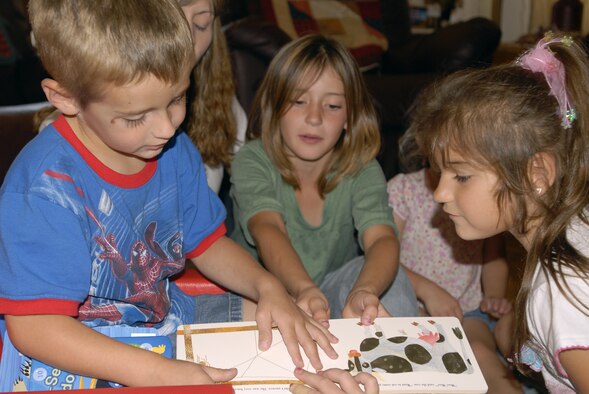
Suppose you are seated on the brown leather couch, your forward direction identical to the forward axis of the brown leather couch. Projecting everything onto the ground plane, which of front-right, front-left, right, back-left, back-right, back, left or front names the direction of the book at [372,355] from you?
front

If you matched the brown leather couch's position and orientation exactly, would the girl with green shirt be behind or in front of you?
in front

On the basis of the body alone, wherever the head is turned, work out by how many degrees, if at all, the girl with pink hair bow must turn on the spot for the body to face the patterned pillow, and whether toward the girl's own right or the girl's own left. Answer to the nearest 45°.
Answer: approximately 90° to the girl's own right

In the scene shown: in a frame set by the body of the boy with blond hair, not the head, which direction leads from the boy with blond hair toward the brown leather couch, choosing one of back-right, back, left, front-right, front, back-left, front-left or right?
left

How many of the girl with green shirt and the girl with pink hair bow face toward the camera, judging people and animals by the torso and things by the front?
1

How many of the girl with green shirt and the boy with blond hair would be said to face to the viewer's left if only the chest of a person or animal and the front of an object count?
0

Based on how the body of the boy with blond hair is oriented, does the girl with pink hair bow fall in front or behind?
in front

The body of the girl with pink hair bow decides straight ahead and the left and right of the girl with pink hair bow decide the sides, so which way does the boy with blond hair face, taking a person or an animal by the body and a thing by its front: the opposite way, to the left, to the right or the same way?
the opposite way

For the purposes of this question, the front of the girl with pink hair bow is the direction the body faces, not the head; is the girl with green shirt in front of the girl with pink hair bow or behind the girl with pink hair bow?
in front

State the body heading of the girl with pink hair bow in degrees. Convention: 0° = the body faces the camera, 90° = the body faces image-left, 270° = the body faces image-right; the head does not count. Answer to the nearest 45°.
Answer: approximately 90°

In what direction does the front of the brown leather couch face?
toward the camera

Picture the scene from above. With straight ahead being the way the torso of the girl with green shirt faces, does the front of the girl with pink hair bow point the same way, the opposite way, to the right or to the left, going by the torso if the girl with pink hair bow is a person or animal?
to the right

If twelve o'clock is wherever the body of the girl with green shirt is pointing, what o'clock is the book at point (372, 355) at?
The book is roughly at 12 o'clock from the girl with green shirt.

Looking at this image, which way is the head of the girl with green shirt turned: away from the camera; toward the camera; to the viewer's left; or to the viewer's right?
toward the camera

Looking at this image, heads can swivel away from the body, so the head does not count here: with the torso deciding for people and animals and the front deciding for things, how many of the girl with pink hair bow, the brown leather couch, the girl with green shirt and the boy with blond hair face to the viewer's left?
1

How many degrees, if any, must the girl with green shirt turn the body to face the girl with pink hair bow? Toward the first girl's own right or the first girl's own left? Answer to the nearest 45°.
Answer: approximately 45° to the first girl's own left

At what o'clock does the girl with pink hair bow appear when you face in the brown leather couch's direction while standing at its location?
The girl with pink hair bow is roughly at 12 o'clock from the brown leather couch.

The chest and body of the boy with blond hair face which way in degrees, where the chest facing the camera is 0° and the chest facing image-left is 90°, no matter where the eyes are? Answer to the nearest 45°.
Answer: approximately 315°

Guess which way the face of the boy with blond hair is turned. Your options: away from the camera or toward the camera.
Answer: toward the camera
